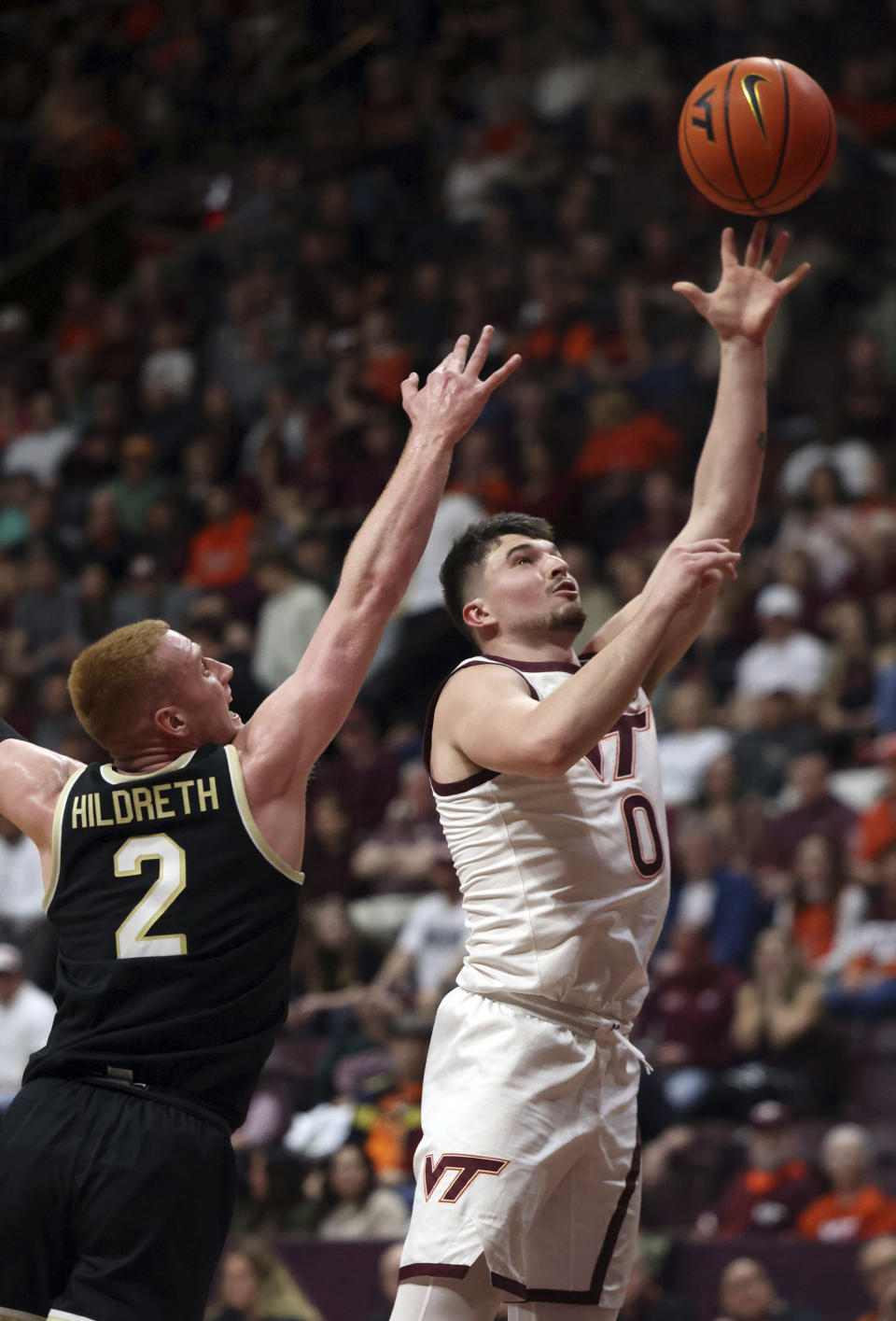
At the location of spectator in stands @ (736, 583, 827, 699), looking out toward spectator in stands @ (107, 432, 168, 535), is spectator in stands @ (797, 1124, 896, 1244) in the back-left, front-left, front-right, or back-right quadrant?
back-left

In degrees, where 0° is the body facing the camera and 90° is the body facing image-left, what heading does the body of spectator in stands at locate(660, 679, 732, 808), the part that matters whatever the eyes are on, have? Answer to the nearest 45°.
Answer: approximately 0°

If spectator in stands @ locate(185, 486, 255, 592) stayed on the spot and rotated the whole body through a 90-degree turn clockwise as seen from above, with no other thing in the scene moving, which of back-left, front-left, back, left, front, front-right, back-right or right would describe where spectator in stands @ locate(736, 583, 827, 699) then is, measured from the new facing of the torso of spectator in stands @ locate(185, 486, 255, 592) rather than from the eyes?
back-left

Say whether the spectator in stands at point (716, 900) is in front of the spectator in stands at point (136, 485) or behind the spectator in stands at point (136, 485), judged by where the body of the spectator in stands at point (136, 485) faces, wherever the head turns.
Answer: in front

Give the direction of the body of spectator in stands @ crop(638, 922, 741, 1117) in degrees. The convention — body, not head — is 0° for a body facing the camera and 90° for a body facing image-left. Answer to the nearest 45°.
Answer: approximately 0°

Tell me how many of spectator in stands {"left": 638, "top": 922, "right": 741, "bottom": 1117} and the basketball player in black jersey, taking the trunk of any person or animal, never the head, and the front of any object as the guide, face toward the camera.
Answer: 1

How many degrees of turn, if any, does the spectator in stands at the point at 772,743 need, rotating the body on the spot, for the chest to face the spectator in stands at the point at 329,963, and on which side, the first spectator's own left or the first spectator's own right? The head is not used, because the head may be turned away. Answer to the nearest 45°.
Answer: approximately 90° to the first spectator's own right
